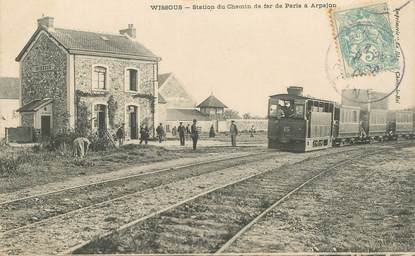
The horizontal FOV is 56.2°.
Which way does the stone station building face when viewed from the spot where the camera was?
facing the viewer and to the right of the viewer

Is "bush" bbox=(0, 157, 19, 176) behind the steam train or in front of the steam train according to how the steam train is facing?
in front

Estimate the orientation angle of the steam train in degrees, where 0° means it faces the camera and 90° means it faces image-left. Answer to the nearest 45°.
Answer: approximately 45°

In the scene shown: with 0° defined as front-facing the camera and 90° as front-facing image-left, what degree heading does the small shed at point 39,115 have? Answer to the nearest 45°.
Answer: approximately 315°

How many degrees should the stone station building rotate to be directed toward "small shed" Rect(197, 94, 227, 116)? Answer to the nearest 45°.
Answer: approximately 90° to its left

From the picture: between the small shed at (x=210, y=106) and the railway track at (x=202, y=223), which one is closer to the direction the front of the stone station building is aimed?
the railway track

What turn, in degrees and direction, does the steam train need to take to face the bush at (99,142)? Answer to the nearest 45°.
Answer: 0° — it already faces it
